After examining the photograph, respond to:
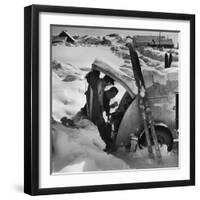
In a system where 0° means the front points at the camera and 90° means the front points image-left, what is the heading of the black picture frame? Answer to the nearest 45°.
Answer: approximately 315°
